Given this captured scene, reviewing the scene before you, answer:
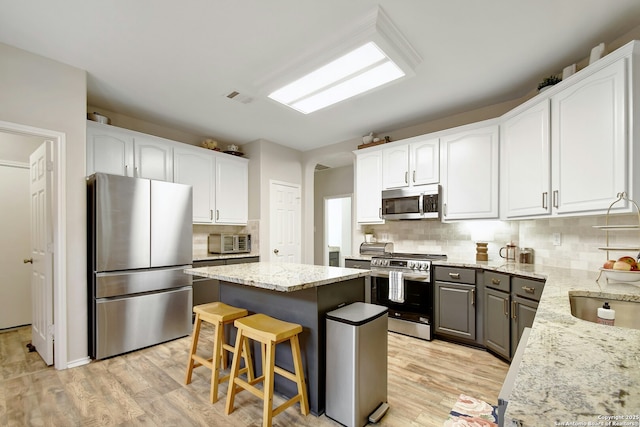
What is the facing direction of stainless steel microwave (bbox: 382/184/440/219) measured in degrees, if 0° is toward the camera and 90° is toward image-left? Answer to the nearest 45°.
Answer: approximately 45°

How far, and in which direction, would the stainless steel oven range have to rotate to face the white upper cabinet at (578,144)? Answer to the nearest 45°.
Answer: approximately 90° to its left

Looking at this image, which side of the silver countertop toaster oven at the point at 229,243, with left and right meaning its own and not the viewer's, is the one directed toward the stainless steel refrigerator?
right

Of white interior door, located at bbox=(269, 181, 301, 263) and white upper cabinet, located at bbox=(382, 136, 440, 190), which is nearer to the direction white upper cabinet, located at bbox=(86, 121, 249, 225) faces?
the white upper cabinet

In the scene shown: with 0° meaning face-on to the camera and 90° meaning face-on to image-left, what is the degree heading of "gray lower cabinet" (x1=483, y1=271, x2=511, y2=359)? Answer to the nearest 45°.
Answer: approximately 45°

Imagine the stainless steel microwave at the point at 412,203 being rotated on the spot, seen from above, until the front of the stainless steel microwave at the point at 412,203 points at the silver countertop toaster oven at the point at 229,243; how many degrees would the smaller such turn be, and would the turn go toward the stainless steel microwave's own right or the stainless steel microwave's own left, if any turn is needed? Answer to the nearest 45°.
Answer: approximately 45° to the stainless steel microwave's own right
